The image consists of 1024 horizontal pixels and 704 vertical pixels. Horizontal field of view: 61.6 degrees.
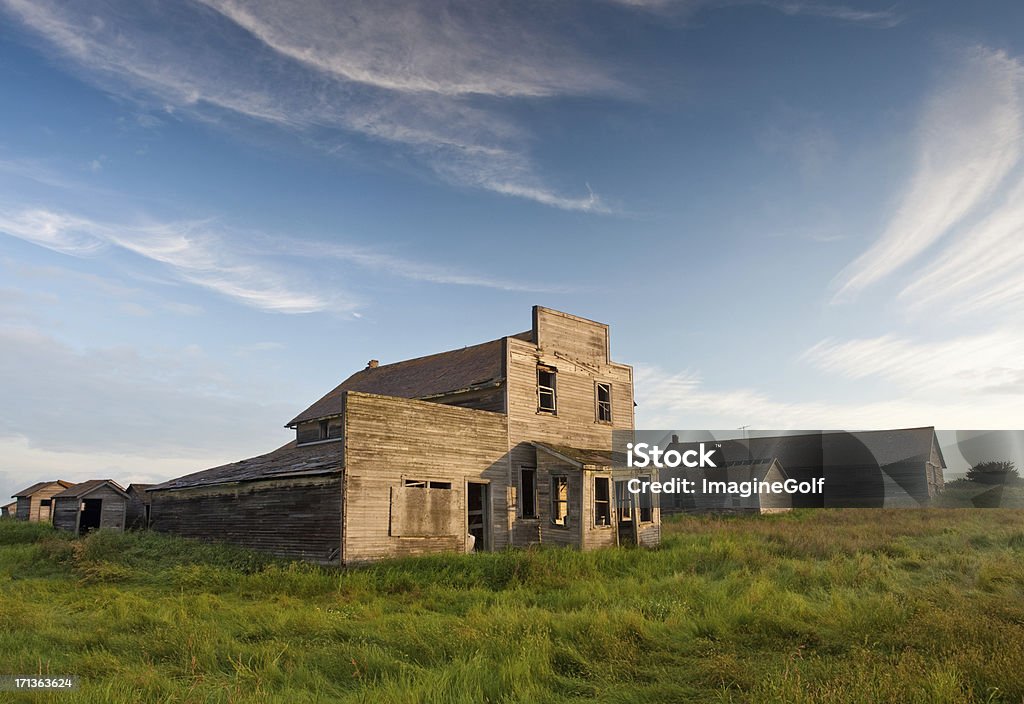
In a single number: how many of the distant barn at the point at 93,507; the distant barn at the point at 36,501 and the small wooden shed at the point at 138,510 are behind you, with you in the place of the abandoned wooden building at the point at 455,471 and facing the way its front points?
3

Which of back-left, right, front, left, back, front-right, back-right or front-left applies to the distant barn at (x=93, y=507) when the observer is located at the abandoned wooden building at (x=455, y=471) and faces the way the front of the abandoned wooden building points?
back

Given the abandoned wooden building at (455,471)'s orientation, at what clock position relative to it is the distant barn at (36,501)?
The distant barn is roughly at 6 o'clock from the abandoned wooden building.

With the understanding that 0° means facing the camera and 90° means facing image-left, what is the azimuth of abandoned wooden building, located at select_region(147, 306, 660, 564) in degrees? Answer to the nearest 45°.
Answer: approximately 315°

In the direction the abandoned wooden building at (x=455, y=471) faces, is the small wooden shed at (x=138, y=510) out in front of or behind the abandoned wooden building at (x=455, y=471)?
behind
